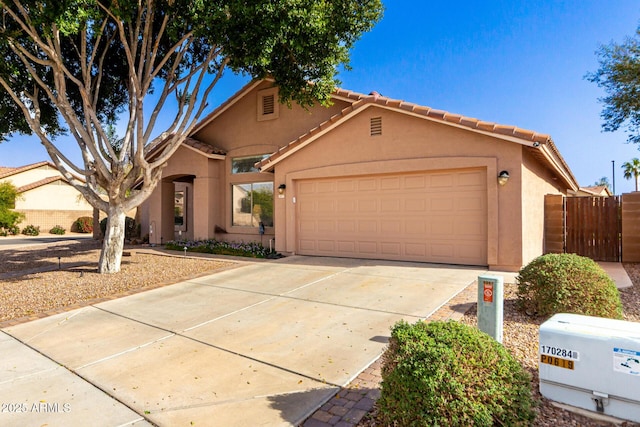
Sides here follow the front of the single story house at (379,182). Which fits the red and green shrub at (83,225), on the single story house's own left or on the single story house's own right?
on the single story house's own right

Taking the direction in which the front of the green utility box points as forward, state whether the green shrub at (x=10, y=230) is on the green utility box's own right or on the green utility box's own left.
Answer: on the green utility box's own right

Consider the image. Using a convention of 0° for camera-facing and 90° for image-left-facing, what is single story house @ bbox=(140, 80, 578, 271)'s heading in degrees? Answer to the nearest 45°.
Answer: approximately 45°

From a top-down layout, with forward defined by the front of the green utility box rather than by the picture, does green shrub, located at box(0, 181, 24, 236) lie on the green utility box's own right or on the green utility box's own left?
on the green utility box's own right

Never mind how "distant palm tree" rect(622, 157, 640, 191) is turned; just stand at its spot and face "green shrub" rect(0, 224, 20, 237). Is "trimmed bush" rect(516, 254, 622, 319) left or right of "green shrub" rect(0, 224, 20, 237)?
left

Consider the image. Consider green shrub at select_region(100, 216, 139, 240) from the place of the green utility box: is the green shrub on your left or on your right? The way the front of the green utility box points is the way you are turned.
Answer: on your right
